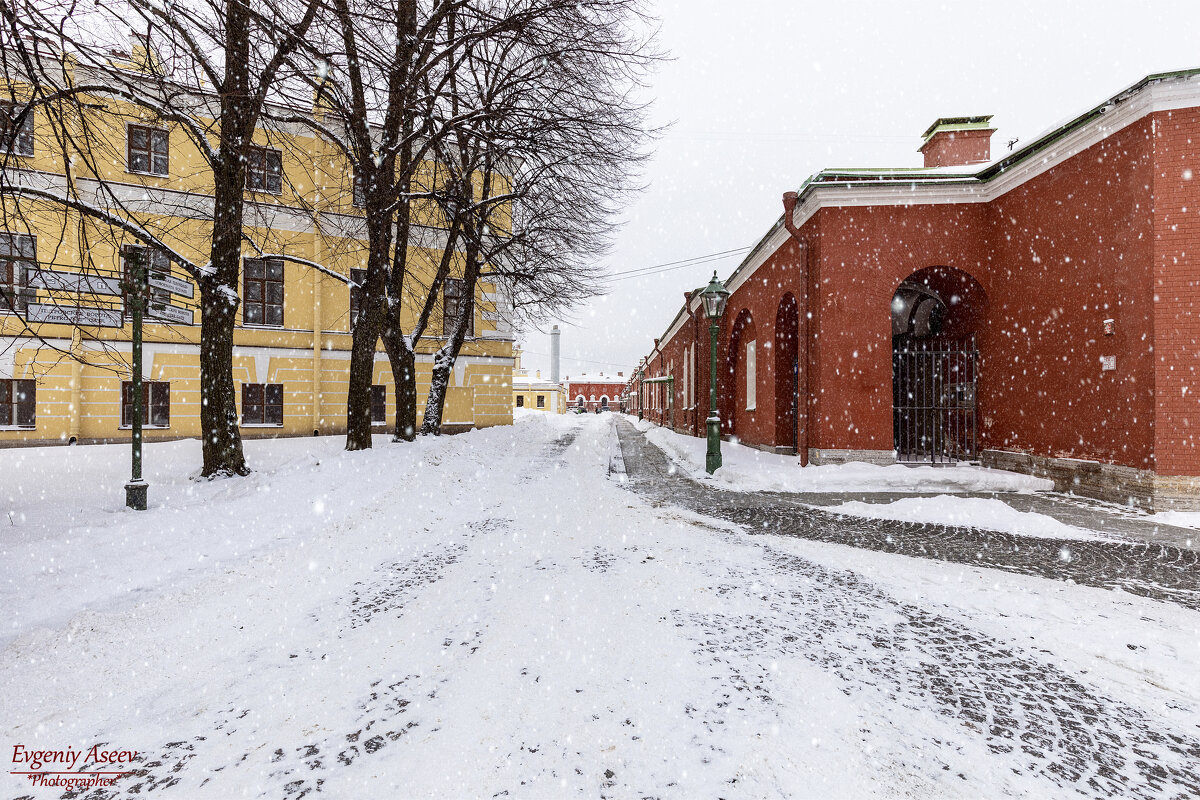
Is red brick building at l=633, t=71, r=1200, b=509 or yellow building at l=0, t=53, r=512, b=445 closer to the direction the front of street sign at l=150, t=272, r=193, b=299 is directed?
the red brick building

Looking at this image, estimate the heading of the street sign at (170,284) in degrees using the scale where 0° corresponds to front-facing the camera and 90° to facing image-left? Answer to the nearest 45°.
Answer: approximately 0°

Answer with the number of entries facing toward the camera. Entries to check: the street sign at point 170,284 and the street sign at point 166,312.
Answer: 2

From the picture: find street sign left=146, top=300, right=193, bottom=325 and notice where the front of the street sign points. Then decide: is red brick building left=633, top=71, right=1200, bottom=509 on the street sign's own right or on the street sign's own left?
on the street sign's own left

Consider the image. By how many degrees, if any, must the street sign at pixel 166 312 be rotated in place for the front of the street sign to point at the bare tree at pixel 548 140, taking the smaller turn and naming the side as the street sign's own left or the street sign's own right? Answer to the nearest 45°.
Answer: approximately 90° to the street sign's own left

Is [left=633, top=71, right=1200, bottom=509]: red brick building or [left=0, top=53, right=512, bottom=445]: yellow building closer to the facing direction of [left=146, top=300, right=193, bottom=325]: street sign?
the red brick building

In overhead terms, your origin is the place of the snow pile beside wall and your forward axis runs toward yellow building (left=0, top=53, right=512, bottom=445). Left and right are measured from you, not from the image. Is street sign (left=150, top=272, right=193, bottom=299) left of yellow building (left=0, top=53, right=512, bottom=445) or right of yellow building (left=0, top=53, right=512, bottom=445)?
left

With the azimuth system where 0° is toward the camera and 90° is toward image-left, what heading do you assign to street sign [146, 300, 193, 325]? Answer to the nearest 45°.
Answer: approximately 0°
